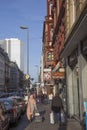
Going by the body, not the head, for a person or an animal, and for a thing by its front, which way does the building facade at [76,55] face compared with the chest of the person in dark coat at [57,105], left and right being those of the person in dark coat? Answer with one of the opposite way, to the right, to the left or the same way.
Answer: to the left

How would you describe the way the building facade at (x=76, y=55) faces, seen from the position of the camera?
facing to the left of the viewer

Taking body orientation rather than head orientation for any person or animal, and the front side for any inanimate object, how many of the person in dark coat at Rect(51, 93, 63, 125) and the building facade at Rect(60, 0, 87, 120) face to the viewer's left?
1

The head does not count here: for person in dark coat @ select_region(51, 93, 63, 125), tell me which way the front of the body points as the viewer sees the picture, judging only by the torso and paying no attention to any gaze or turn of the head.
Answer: away from the camera

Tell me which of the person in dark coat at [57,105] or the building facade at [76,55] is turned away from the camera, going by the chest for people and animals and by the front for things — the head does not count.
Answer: the person in dark coat
